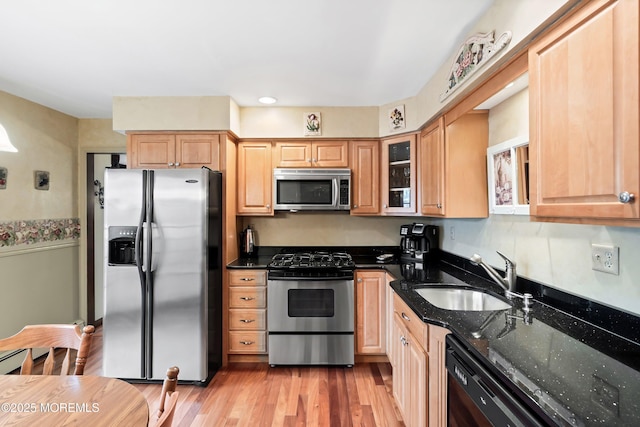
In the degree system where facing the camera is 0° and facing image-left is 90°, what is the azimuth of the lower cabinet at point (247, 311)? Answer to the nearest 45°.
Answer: approximately 0°

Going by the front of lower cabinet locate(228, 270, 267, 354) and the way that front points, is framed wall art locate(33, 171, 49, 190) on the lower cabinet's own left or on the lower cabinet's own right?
on the lower cabinet's own right

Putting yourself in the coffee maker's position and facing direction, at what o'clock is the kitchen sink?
The kitchen sink is roughly at 10 o'clock from the coffee maker.

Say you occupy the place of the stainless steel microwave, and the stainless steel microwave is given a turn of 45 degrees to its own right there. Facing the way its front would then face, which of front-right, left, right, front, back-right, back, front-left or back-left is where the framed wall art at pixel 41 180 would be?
front-right

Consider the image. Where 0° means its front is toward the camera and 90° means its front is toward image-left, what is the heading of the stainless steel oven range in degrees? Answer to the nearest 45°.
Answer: approximately 0°

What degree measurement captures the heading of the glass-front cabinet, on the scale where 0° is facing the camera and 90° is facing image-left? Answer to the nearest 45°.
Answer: approximately 45°
